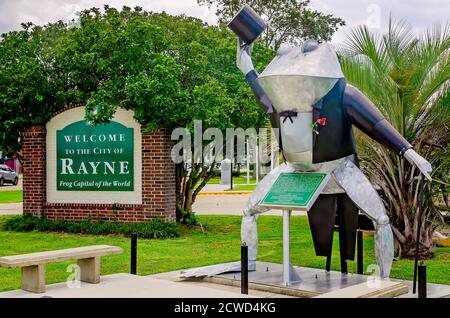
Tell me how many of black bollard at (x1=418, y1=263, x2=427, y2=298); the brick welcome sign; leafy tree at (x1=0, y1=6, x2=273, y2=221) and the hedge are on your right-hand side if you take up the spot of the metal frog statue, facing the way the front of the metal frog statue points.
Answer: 3

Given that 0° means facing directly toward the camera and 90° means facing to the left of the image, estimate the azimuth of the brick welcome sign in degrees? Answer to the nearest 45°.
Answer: approximately 0°

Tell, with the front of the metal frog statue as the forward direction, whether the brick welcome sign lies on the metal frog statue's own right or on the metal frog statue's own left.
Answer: on the metal frog statue's own right

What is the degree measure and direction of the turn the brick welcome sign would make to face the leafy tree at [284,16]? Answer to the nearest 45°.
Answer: approximately 135° to its left

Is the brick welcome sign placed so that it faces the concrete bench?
yes

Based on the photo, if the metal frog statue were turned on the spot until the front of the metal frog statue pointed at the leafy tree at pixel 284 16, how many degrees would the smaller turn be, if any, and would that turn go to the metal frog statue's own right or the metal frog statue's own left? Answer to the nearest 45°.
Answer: approximately 135° to the metal frog statue's own right

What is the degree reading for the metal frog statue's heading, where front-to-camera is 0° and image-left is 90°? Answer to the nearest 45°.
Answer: approximately 45°
